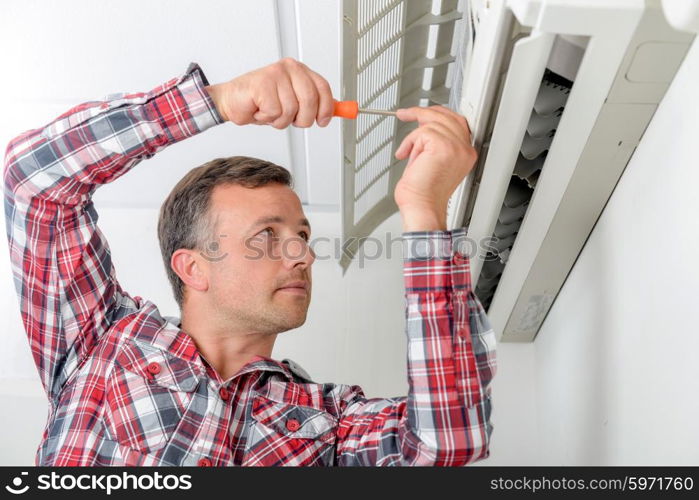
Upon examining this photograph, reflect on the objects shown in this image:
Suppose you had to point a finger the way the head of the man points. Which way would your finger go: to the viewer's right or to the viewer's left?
to the viewer's right

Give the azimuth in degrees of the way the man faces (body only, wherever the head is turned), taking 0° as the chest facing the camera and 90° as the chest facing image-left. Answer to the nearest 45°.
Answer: approximately 315°
